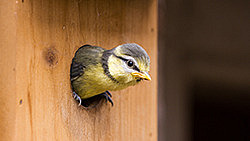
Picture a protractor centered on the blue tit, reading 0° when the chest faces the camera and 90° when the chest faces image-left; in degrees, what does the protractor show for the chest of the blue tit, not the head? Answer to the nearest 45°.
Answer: approximately 315°
